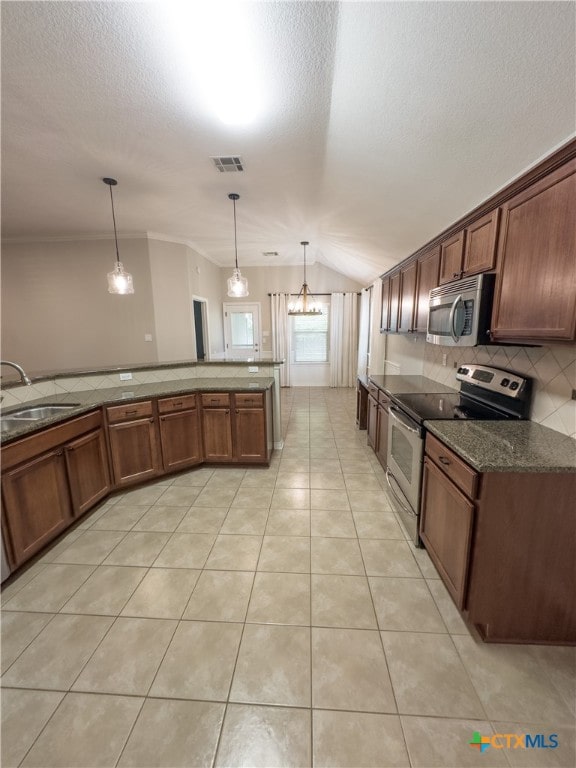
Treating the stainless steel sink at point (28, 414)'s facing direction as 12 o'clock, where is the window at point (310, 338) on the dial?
The window is roughly at 10 o'clock from the stainless steel sink.

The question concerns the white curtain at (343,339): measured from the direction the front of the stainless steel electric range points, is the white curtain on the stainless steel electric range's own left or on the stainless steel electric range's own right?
on the stainless steel electric range's own right

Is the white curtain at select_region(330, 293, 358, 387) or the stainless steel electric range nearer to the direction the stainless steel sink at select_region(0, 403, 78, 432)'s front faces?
the stainless steel electric range

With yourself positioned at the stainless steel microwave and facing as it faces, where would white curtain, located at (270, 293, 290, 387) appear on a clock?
The white curtain is roughly at 3 o'clock from the stainless steel microwave.

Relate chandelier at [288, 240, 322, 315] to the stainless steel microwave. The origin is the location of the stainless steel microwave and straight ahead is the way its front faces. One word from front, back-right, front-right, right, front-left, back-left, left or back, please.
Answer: right

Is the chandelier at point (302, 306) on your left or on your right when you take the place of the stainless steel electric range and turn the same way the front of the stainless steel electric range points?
on your right

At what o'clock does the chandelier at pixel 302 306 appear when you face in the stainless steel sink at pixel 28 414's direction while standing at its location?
The chandelier is roughly at 10 o'clock from the stainless steel sink.

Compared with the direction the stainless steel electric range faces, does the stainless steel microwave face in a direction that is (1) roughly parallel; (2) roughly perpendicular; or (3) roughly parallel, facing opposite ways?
roughly parallel

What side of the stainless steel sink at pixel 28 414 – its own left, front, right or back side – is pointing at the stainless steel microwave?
front

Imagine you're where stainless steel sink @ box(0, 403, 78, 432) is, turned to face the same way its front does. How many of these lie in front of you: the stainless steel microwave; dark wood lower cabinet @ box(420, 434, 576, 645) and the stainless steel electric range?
3

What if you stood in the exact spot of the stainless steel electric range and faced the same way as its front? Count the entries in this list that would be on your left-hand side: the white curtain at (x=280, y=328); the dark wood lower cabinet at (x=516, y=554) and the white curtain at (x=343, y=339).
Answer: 1

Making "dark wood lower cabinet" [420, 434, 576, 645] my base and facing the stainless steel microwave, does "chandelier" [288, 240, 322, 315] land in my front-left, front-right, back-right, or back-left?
front-left

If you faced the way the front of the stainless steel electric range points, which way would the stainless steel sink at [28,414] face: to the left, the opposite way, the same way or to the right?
the opposite way

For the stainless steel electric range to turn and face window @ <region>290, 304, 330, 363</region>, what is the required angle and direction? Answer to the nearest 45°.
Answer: approximately 90° to its right

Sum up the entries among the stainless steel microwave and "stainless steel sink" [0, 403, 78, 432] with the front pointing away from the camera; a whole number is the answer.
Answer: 0

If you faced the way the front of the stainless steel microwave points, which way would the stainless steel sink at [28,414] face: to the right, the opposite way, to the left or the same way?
the opposite way
